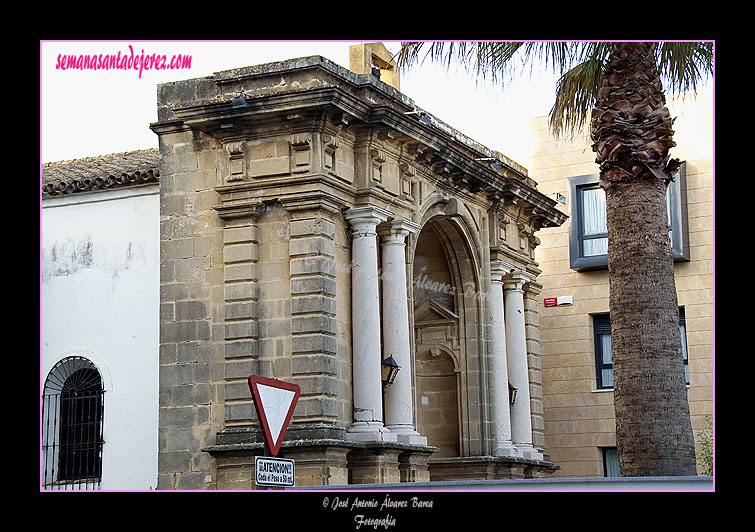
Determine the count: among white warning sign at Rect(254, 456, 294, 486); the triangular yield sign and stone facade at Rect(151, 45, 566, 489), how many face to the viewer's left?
0

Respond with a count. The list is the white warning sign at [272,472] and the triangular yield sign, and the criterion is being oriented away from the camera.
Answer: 0

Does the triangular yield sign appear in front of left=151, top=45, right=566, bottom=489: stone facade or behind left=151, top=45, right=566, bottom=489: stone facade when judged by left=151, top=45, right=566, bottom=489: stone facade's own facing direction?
in front

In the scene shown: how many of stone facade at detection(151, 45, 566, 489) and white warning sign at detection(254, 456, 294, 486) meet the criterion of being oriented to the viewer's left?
0

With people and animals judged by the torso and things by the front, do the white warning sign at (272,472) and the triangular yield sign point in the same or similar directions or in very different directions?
same or similar directions

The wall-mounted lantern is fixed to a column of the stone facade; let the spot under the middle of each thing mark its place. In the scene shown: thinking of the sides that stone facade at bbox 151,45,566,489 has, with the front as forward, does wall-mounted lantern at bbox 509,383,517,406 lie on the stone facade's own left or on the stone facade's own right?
on the stone facade's own left

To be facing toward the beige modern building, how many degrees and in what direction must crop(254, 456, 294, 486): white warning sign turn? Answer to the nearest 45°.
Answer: approximately 90° to its left

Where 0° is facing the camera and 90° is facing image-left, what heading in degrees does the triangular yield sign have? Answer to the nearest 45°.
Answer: approximately 315°

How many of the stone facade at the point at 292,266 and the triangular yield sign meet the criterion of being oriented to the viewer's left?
0

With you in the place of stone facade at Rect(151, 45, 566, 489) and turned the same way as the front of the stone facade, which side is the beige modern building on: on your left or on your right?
on your left

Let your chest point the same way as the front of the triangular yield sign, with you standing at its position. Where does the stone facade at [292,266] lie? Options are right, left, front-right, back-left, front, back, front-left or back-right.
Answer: back-left

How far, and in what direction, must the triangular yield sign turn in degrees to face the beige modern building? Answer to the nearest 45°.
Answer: approximately 90° to its left

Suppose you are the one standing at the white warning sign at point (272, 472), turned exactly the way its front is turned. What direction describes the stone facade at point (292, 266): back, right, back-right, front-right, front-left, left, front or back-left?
back-left

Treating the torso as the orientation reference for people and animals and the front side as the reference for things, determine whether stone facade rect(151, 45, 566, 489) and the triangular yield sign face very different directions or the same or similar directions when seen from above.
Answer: same or similar directions
